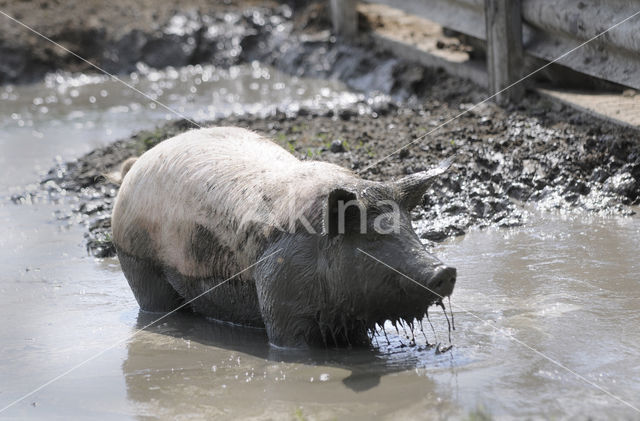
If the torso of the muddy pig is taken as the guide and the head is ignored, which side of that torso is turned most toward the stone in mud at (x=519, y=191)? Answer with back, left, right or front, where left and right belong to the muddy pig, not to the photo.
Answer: left

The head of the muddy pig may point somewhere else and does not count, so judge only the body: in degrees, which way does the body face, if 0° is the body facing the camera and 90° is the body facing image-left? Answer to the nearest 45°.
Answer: approximately 315°

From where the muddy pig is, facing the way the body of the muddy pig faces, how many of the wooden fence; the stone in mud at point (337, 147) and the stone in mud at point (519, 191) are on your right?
0

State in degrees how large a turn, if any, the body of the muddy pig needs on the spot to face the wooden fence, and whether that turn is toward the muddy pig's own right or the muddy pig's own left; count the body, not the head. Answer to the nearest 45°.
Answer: approximately 90° to the muddy pig's own left

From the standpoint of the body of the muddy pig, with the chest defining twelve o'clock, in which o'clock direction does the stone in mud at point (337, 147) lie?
The stone in mud is roughly at 8 o'clock from the muddy pig.

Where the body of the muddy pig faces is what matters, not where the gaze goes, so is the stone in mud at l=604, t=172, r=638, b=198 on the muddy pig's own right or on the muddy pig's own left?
on the muddy pig's own left

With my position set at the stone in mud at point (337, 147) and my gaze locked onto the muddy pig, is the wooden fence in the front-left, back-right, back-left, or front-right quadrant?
back-left
